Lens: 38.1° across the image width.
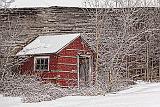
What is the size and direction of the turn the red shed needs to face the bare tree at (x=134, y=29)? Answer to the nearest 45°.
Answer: approximately 90° to its left

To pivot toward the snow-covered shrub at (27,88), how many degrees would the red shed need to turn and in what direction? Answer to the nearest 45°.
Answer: approximately 90° to its right

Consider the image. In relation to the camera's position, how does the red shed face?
facing the viewer and to the right of the viewer
